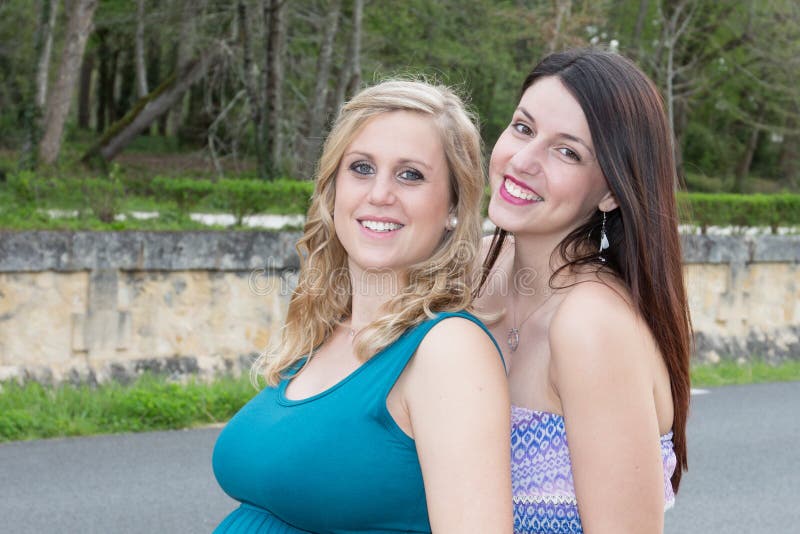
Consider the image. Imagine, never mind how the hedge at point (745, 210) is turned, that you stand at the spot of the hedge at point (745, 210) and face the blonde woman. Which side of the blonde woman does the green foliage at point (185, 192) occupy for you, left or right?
right

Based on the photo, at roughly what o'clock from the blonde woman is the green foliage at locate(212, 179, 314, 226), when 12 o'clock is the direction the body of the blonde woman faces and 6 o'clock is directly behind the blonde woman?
The green foliage is roughly at 4 o'clock from the blonde woman.

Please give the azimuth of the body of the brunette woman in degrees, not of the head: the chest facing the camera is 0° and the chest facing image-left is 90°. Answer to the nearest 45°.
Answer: approximately 45°

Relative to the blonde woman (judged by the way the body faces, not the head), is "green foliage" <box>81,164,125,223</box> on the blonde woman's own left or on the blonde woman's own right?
on the blonde woman's own right

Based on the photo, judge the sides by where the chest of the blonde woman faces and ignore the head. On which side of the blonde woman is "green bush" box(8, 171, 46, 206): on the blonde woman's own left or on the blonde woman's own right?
on the blonde woman's own right

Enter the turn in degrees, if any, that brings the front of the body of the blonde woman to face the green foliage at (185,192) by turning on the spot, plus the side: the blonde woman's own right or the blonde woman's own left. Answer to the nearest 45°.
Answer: approximately 135° to the blonde woman's own right
